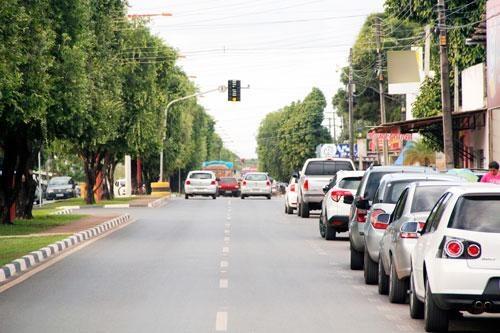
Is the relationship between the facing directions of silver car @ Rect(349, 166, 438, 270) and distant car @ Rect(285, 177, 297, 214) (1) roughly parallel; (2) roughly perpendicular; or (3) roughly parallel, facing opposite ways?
roughly parallel

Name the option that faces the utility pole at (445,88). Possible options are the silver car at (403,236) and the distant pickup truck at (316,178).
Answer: the silver car

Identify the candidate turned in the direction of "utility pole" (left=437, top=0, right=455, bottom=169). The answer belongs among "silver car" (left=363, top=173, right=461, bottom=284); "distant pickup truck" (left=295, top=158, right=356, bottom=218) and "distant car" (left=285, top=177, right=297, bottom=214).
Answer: the silver car

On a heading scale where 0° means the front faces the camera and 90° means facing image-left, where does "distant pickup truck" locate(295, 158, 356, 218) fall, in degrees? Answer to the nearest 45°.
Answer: approximately 180°

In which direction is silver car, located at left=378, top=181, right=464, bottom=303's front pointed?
away from the camera

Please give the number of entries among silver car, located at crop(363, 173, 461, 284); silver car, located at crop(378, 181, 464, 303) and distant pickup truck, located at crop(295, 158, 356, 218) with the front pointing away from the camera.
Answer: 3

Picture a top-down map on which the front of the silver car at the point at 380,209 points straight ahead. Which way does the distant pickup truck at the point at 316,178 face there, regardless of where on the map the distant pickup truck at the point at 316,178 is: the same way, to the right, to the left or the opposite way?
the same way

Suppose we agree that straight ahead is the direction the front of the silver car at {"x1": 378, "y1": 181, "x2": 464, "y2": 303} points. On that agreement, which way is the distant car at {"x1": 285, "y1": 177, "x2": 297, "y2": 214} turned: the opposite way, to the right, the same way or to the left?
the same way

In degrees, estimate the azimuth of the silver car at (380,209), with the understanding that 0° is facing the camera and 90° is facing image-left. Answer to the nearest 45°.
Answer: approximately 180°

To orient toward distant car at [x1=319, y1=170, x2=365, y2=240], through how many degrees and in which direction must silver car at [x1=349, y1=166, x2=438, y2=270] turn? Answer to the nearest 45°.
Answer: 0° — it already faces it

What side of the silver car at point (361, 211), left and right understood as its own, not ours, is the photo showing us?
back

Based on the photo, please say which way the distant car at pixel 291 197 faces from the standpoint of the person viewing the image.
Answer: facing away from the viewer

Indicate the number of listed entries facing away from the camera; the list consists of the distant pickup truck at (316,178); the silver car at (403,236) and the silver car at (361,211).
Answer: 3

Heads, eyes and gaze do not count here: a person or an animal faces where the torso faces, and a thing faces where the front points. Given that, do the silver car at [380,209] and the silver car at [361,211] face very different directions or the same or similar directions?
same or similar directions

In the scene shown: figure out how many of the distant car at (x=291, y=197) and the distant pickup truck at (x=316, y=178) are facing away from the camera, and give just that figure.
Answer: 2

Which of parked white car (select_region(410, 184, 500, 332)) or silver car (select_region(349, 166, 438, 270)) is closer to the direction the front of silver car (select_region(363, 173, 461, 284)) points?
the silver car

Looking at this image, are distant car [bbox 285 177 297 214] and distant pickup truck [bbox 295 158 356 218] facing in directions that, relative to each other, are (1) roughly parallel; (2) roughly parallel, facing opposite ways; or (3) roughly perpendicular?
roughly parallel

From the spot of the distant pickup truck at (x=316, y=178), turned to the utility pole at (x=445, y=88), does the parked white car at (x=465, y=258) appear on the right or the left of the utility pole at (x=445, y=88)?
right
